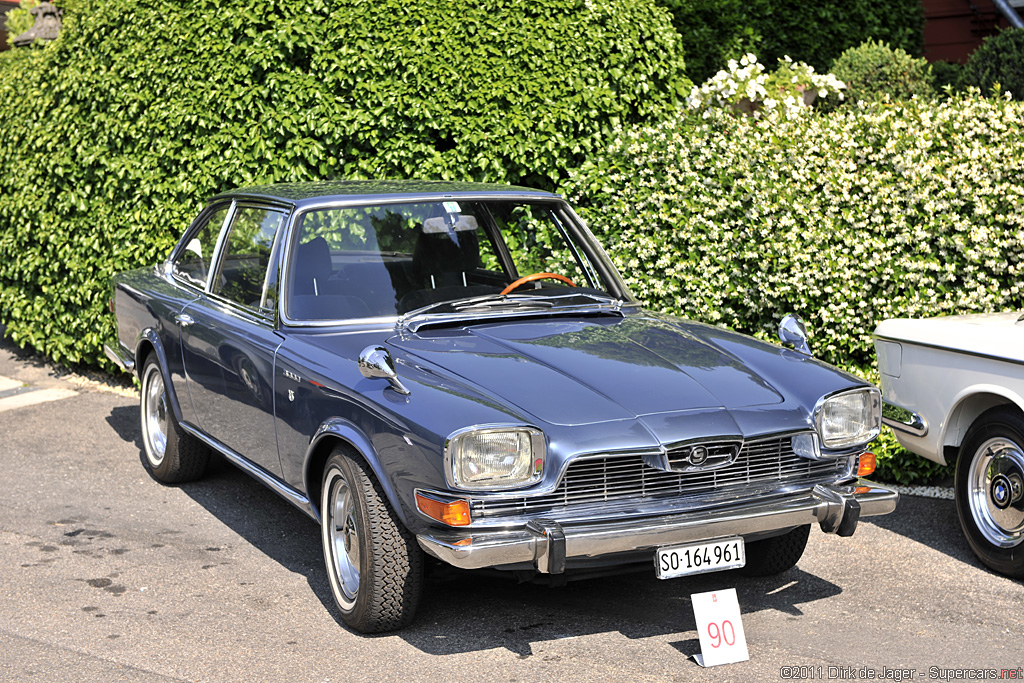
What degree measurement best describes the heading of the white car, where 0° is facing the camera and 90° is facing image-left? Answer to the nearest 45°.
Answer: approximately 315°

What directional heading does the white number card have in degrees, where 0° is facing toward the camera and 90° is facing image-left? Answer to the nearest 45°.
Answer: approximately 0°

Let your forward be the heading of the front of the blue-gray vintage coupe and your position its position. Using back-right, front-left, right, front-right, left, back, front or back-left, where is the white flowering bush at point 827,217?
left

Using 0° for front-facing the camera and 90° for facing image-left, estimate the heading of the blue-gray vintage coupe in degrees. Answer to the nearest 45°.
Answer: approximately 315°

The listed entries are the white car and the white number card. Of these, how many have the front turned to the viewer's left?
0

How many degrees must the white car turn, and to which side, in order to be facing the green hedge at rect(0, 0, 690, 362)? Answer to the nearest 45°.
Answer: approximately 180°

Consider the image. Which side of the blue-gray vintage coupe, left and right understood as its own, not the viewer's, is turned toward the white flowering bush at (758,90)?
left

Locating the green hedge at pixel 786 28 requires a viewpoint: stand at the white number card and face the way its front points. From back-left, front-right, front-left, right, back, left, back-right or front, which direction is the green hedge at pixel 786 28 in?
back

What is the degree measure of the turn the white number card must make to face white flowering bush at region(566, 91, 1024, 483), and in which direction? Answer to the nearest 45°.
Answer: approximately 180°

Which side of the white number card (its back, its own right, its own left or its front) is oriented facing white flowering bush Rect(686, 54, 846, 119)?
back

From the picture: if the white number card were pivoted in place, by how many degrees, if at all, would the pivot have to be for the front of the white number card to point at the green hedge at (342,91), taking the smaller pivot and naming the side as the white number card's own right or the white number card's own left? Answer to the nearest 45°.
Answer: approximately 135° to the white number card's own right

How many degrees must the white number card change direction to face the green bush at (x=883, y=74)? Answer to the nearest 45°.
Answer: approximately 180°
